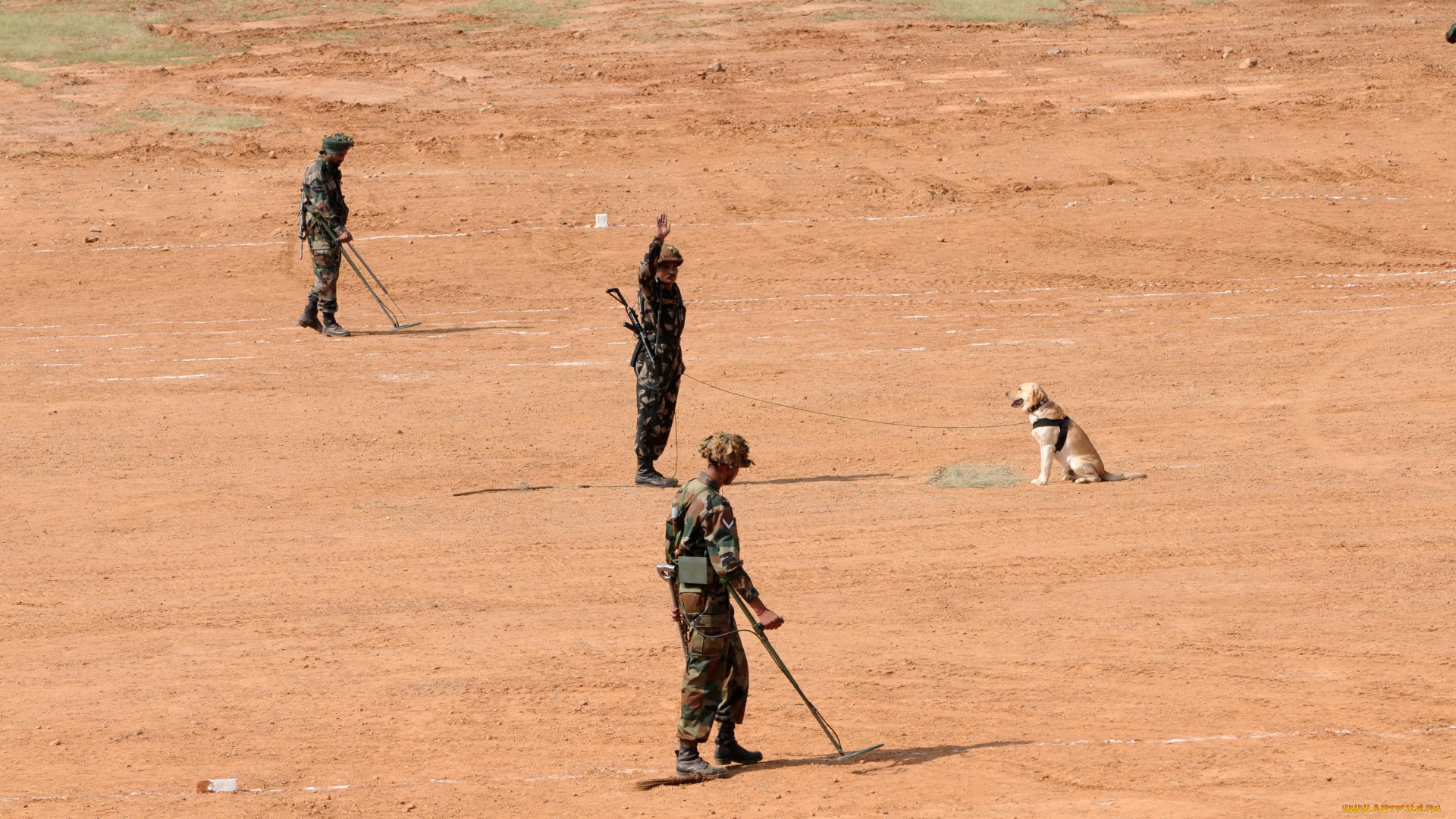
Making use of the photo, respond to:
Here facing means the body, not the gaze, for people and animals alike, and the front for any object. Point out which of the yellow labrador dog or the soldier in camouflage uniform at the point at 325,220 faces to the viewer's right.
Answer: the soldier in camouflage uniform

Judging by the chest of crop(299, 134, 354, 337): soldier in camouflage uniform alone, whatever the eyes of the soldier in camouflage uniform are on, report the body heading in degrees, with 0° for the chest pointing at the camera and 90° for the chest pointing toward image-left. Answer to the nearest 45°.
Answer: approximately 270°

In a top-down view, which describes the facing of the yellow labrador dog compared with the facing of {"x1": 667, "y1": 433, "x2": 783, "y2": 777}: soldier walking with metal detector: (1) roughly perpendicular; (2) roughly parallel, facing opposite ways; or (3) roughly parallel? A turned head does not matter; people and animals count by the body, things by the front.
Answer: roughly parallel, facing opposite ways

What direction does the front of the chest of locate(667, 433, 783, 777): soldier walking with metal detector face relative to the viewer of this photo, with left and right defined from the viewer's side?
facing to the right of the viewer

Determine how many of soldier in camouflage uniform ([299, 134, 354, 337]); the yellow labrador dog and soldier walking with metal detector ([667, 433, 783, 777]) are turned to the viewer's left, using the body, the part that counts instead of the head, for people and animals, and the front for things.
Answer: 1

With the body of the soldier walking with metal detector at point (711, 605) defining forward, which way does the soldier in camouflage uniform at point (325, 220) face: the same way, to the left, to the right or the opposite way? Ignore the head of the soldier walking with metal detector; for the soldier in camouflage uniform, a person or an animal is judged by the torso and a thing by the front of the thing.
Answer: the same way

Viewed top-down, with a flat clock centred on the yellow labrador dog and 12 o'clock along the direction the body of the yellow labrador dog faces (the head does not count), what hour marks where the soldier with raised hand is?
The soldier with raised hand is roughly at 12 o'clock from the yellow labrador dog.

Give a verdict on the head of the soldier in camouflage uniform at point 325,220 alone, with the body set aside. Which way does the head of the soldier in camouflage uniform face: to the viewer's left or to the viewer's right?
to the viewer's right

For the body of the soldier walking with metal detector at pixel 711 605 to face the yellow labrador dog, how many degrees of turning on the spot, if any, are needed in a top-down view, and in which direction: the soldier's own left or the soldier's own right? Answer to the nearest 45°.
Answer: approximately 45° to the soldier's own left

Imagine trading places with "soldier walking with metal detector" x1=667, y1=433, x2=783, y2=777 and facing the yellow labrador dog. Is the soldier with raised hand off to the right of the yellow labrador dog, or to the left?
left

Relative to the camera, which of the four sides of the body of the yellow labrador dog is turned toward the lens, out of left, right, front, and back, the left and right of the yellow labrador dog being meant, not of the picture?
left

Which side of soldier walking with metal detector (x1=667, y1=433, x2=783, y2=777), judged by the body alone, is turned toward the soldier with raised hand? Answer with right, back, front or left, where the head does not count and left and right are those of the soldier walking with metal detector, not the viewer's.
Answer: left

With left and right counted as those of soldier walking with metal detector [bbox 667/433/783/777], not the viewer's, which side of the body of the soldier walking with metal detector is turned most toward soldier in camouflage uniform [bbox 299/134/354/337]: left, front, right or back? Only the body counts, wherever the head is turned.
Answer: left

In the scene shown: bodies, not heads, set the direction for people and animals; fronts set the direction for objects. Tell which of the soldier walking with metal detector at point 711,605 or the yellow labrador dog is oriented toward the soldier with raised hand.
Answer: the yellow labrador dog

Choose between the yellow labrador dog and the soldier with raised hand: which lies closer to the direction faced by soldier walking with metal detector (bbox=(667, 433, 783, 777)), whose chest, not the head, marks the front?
the yellow labrador dog

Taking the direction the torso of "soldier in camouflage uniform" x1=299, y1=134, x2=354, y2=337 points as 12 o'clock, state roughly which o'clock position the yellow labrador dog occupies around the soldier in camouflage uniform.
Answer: The yellow labrador dog is roughly at 2 o'clock from the soldier in camouflage uniform.
